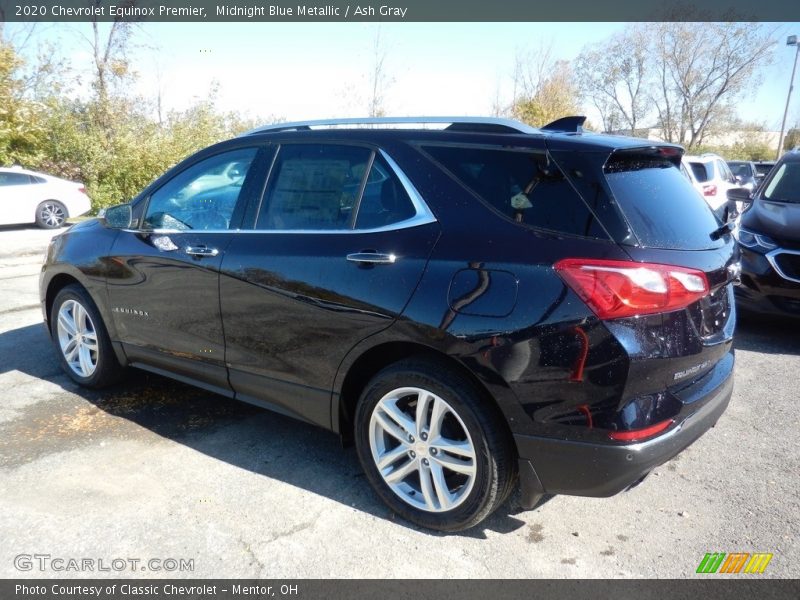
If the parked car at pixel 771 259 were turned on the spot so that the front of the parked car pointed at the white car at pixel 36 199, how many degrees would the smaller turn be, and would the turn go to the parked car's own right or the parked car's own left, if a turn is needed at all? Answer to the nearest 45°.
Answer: approximately 45° to the parked car's own right

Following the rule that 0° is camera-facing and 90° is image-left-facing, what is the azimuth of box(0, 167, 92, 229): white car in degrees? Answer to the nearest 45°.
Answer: approximately 90°

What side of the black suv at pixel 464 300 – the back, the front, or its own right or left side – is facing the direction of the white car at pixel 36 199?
front

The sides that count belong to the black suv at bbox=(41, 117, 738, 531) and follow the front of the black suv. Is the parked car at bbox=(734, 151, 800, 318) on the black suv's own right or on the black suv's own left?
on the black suv's own right

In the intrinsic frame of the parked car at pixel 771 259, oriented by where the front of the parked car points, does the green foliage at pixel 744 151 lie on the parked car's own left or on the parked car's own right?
on the parked car's own right

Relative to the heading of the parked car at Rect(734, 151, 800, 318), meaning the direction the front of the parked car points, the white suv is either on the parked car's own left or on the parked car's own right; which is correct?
on the parked car's own right

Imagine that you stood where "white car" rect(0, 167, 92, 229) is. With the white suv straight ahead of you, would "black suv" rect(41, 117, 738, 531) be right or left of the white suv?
right

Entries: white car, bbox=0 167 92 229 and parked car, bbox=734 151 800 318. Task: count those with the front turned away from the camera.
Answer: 0

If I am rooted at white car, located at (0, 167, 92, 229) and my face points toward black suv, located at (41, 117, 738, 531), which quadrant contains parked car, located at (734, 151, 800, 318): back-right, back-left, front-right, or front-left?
front-left

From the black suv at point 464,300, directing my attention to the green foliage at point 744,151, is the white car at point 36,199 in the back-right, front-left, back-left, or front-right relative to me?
front-left

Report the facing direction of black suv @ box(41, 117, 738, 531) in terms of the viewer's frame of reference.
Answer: facing away from the viewer and to the left of the viewer

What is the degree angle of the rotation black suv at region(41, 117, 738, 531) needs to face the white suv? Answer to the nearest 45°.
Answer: approximately 90° to its right
